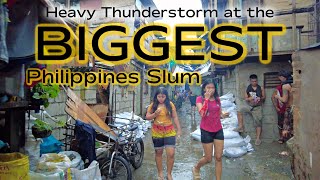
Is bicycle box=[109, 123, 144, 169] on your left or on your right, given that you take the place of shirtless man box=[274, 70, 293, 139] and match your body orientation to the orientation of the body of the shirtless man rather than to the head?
on your left

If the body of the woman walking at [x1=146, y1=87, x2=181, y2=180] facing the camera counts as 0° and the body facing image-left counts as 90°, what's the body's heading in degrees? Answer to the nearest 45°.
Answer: approximately 0°

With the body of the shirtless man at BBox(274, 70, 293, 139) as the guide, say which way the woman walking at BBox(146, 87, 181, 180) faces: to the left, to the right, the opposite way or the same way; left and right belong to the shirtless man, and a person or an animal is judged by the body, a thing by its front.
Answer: to the left

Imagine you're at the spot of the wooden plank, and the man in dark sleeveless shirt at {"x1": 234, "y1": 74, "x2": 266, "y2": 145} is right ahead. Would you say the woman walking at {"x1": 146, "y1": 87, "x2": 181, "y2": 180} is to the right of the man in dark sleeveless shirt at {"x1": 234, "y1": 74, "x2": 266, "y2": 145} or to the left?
right

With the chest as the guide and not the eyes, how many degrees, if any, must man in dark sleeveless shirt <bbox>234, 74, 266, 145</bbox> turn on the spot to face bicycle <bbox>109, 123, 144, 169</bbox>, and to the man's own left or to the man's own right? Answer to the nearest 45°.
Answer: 0° — they already face it

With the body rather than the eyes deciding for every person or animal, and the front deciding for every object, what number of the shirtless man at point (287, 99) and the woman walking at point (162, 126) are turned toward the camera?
1

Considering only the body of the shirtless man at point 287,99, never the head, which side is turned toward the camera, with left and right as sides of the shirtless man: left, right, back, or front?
left
